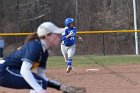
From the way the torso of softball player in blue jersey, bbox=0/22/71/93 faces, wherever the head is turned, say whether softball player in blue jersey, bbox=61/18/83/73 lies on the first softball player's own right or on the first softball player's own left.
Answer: on the first softball player's own left

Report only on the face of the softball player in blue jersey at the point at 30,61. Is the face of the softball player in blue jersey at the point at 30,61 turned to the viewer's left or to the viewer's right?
to the viewer's right

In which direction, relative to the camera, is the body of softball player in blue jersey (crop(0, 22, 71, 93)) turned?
to the viewer's right
